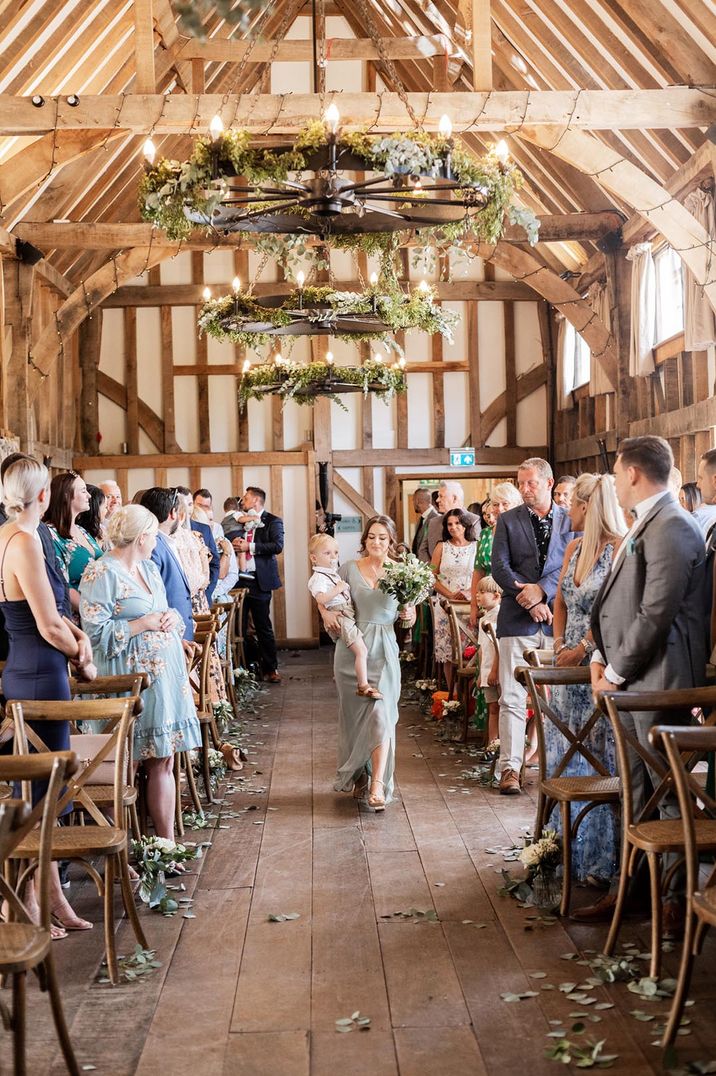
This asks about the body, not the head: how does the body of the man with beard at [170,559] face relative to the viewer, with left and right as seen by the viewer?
facing to the right of the viewer

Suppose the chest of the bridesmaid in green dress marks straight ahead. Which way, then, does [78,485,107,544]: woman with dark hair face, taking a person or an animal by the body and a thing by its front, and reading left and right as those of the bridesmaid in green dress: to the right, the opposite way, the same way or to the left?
to the left

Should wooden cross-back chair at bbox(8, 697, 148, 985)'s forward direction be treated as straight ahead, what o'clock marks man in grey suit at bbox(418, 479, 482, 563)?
The man in grey suit is roughly at 7 o'clock from the wooden cross-back chair.

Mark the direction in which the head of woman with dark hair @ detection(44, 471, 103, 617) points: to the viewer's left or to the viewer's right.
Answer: to the viewer's right

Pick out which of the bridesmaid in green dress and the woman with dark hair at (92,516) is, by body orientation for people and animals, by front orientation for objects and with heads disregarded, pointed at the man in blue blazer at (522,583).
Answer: the woman with dark hair

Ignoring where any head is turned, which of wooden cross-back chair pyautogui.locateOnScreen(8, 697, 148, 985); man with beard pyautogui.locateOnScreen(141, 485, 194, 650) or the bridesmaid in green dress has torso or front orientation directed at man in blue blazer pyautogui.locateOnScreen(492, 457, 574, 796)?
the man with beard

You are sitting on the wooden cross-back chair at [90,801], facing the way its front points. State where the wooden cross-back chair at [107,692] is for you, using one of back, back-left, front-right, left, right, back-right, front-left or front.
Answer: back

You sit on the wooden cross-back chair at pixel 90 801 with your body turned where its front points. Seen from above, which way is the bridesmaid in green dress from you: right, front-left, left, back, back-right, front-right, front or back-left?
back-left
